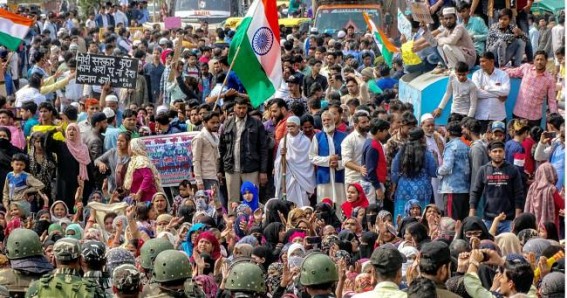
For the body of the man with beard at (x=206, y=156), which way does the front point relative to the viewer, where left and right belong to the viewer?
facing the viewer and to the right of the viewer

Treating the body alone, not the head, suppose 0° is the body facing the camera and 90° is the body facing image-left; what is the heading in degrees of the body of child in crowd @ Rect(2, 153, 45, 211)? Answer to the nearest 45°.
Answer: approximately 0°

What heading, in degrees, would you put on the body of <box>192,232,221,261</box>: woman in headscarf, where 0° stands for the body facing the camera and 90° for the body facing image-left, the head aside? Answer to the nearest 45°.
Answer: approximately 45°

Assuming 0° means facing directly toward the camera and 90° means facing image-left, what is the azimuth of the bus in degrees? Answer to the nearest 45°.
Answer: approximately 0°

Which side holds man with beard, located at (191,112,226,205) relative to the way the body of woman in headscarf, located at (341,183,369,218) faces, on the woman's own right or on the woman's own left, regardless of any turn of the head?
on the woman's own right
